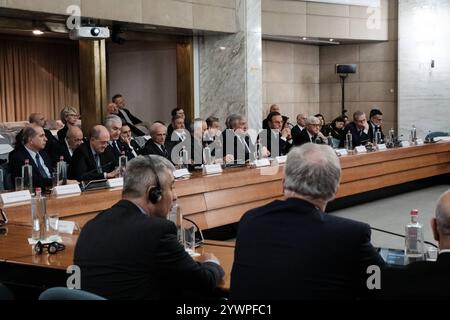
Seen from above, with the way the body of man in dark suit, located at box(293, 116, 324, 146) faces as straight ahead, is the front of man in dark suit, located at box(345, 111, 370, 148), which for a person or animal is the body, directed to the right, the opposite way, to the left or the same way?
the same way

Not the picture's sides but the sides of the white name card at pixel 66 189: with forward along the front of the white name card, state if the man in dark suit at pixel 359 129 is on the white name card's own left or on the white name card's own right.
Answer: on the white name card's own left

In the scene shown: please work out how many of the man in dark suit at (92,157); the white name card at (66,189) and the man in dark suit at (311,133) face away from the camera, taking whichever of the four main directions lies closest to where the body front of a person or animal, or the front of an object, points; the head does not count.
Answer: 0

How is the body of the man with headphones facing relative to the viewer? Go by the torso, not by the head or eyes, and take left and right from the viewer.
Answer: facing away from the viewer and to the right of the viewer

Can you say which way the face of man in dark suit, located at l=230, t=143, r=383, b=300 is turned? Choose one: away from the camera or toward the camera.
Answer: away from the camera

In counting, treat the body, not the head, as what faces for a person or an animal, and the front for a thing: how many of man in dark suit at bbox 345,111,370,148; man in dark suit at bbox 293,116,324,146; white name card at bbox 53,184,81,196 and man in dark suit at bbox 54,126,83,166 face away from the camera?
0

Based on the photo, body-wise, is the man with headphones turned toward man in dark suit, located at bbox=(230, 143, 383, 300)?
no

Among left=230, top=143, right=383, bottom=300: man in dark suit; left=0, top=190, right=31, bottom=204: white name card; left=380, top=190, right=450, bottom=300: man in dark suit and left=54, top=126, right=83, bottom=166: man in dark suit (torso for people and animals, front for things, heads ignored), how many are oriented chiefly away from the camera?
2

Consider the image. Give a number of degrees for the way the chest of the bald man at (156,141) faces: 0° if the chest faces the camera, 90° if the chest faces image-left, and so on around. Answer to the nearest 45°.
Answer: approximately 315°

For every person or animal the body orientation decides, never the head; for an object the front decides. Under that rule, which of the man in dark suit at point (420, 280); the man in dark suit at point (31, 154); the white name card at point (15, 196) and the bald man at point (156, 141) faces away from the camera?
the man in dark suit at point (420, 280)

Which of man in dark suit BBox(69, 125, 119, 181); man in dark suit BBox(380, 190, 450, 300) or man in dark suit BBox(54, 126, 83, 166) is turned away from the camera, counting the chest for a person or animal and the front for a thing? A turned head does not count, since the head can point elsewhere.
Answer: man in dark suit BBox(380, 190, 450, 300)

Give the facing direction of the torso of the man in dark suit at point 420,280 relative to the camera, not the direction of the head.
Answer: away from the camera

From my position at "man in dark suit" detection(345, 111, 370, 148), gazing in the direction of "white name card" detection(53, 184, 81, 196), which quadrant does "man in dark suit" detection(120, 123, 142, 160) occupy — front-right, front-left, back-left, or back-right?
front-right

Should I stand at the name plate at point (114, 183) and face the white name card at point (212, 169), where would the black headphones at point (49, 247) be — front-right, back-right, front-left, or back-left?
back-right

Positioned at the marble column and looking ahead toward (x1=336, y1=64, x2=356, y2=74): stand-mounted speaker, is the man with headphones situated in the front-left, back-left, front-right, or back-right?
back-right

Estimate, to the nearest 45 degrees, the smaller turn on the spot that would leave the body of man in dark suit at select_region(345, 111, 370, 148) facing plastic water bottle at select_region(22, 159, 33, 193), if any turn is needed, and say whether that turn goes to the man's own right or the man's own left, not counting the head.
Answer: approximately 90° to the man's own right

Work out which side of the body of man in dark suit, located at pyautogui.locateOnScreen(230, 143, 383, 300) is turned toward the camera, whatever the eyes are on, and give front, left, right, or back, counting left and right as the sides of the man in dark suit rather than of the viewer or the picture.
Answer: back
